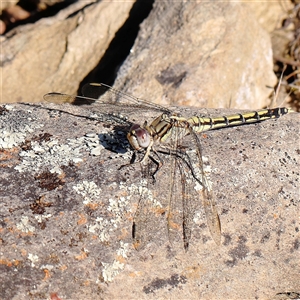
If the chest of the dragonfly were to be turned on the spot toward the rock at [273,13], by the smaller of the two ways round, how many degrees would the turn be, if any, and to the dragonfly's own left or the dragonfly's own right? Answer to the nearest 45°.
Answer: approximately 180°

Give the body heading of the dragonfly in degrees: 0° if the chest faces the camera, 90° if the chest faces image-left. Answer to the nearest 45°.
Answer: approximately 45°
